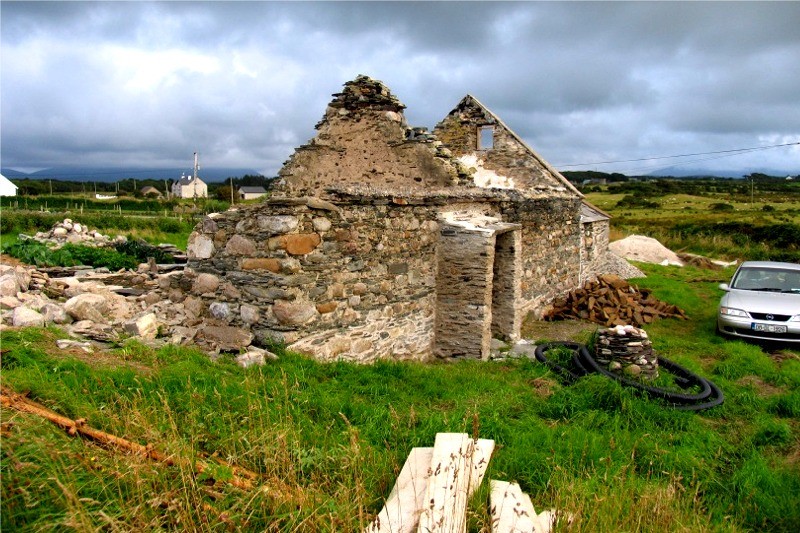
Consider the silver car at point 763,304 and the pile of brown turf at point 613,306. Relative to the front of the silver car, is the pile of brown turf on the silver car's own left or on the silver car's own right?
on the silver car's own right

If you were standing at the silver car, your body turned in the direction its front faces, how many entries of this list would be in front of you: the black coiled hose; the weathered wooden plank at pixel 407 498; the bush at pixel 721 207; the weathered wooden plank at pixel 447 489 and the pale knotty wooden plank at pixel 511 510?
4

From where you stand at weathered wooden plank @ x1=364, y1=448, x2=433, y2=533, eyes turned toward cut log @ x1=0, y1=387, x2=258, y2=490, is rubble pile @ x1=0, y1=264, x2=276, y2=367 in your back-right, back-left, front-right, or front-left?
front-right

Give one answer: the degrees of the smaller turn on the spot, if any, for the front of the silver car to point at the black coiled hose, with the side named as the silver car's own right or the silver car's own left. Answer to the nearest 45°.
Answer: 0° — it already faces it

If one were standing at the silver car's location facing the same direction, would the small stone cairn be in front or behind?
in front

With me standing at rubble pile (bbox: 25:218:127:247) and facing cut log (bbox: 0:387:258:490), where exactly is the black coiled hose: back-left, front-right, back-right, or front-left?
front-left

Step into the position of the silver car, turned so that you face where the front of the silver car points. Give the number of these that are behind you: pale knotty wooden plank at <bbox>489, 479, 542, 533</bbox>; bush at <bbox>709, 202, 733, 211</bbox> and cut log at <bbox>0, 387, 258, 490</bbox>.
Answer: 1

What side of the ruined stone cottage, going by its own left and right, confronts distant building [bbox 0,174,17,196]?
back

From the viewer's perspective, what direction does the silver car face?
toward the camera

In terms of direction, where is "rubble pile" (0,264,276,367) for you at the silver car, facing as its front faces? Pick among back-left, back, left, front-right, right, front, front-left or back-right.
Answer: front-right

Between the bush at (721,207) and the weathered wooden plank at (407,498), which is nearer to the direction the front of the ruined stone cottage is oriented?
the weathered wooden plank

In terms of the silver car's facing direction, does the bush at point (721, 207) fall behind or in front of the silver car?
behind

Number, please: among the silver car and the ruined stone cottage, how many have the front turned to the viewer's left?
0

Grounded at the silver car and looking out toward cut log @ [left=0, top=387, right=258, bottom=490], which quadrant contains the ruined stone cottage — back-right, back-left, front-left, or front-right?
front-right
